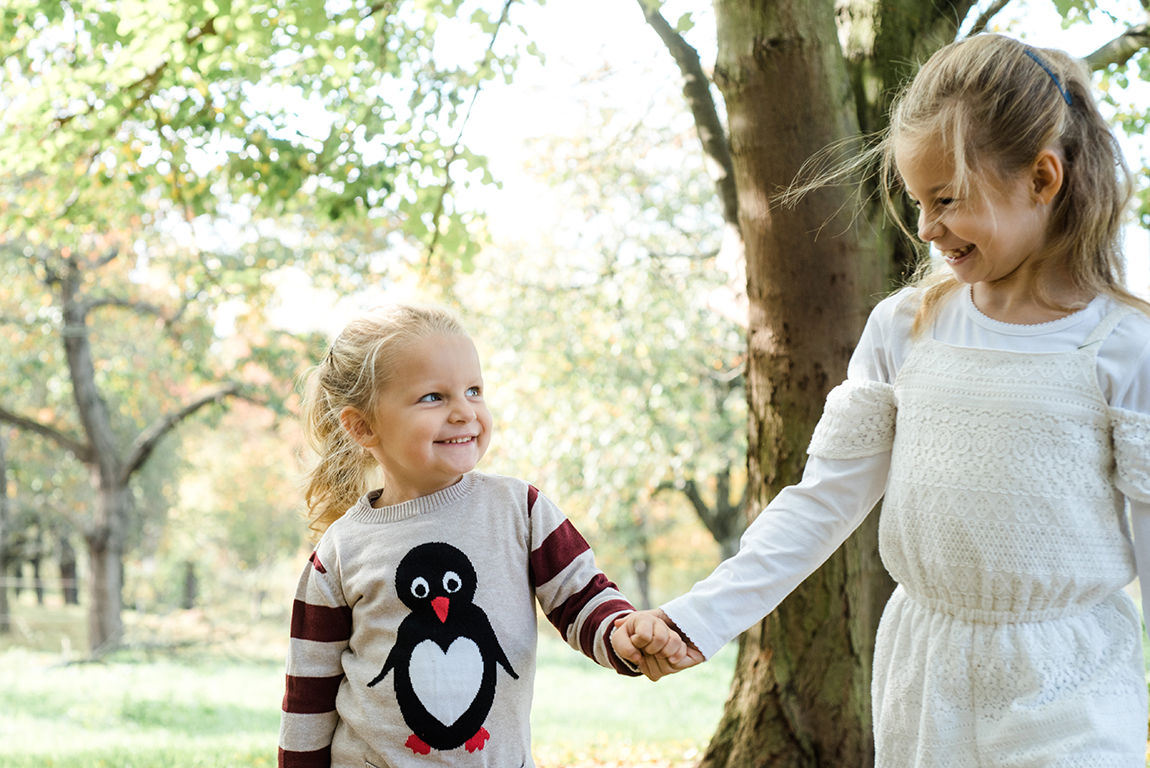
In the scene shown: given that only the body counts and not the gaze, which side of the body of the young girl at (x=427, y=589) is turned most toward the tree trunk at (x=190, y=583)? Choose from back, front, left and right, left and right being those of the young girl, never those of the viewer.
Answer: back

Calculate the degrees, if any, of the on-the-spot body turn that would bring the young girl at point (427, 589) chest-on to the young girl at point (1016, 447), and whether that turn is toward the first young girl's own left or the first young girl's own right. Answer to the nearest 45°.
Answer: approximately 45° to the first young girl's own left

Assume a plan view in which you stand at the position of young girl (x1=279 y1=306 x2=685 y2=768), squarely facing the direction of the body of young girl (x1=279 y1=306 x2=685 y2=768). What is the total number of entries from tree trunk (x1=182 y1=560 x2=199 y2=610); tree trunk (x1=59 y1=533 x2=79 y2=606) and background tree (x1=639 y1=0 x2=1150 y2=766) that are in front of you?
0

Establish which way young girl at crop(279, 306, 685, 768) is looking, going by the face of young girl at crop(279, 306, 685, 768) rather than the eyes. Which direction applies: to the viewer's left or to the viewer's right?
to the viewer's right

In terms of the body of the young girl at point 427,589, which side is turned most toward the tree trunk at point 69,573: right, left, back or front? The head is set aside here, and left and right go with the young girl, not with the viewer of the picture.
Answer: back

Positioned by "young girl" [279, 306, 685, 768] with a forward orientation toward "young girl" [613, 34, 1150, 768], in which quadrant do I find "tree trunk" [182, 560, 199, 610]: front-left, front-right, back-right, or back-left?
back-left

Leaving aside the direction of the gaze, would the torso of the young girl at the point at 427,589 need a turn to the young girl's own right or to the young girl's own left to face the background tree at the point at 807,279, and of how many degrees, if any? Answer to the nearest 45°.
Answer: approximately 135° to the young girl's own left

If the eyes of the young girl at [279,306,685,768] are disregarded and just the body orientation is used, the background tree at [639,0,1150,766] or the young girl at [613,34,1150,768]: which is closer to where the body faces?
the young girl

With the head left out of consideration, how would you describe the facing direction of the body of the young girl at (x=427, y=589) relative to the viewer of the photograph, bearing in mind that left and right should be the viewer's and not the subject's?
facing the viewer

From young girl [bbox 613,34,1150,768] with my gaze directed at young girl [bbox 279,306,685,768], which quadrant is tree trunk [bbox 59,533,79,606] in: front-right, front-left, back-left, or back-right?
front-right
